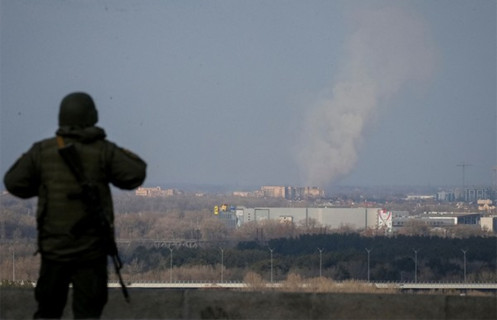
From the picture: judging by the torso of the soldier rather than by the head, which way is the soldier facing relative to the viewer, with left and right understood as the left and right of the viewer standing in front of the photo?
facing away from the viewer

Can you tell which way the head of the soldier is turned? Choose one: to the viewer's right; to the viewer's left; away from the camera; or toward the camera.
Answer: away from the camera
